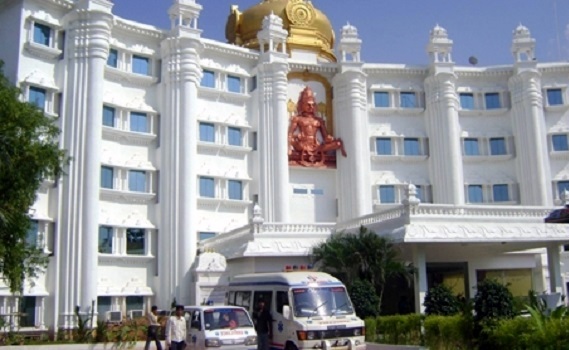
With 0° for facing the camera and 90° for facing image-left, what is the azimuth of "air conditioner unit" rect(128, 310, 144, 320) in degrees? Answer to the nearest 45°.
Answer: approximately 315°

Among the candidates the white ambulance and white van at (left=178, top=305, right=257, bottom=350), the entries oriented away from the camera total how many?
0

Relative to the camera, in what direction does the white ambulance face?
facing the viewer and to the right of the viewer

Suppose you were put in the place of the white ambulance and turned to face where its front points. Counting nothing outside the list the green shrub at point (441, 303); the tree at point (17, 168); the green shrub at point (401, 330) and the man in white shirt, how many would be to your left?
2

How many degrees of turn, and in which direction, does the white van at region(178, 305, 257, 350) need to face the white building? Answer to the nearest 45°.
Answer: approximately 135° to its left

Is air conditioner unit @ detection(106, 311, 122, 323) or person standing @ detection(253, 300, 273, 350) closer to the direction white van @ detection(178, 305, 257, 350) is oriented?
the person standing

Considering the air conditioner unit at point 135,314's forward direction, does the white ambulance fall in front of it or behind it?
in front

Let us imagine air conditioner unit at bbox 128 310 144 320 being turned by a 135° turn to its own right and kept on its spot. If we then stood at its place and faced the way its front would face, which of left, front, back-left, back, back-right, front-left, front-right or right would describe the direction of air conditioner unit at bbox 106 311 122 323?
front-left

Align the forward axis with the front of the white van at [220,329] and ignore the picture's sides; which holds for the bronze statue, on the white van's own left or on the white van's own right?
on the white van's own left
